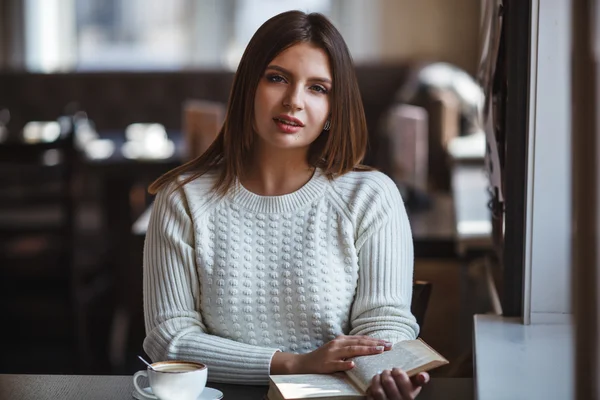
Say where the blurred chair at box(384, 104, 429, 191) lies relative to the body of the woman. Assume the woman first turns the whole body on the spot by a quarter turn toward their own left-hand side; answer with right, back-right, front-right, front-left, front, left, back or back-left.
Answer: left

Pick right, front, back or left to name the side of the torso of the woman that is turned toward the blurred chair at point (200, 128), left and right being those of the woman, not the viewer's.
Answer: back

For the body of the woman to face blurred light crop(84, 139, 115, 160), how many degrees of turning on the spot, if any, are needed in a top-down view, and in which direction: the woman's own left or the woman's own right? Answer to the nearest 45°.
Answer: approximately 180°

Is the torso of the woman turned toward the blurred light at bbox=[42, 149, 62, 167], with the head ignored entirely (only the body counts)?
no

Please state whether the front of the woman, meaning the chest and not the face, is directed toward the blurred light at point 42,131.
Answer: no

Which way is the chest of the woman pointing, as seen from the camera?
toward the camera

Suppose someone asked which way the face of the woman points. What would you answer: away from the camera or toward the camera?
toward the camera
